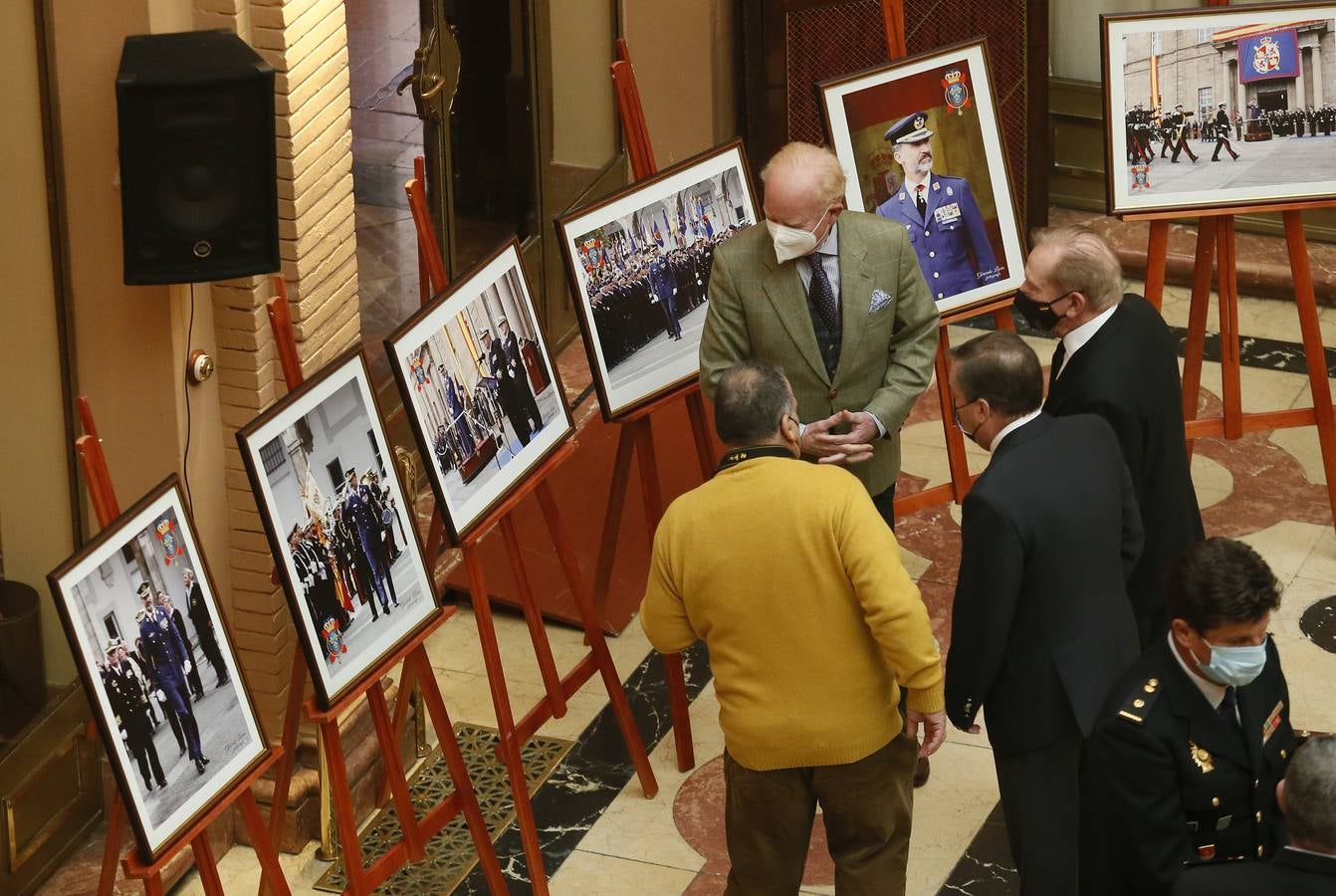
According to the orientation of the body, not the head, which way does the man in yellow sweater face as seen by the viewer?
away from the camera

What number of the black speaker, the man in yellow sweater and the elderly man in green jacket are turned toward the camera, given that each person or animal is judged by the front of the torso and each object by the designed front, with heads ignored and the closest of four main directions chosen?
2

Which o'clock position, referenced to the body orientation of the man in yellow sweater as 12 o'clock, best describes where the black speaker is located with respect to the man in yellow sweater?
The black speaker is roughly at 10 o'clock from the man in yellow sweater.

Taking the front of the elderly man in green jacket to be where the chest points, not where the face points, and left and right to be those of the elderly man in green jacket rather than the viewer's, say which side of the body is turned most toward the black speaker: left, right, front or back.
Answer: right

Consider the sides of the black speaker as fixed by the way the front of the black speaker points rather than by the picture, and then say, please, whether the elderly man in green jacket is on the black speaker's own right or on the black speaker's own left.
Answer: on the black speaker's own left

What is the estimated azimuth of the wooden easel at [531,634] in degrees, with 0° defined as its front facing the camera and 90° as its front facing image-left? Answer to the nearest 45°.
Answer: approximately 315°

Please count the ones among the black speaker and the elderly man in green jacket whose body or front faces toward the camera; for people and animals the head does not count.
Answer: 2

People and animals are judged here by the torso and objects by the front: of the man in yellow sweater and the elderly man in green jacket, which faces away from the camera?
the man in yellow sweater

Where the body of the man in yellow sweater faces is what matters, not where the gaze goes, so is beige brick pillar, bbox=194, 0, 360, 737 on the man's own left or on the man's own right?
on the man's own left

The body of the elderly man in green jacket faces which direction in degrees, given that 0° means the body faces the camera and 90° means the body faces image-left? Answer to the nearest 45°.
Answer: approximately 0°
